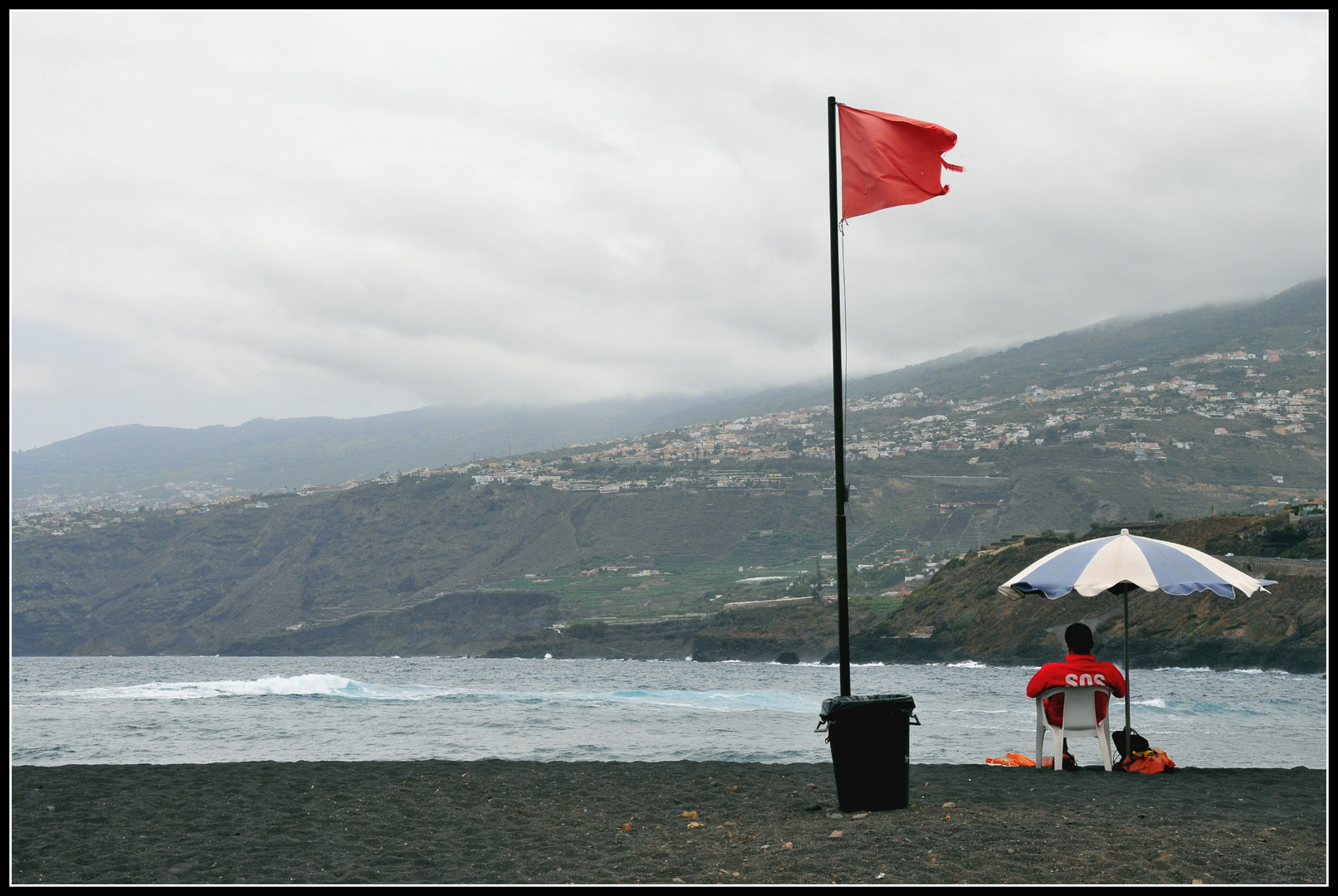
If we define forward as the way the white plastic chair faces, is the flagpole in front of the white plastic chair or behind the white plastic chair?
behind

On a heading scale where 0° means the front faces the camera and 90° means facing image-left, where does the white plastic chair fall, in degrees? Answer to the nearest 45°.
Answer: approximately 180°

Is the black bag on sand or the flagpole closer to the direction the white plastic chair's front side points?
the black bag on sand

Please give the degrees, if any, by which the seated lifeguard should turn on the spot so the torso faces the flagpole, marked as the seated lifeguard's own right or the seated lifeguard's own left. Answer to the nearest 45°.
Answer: approximately 135° to the seated lifeguard's own left

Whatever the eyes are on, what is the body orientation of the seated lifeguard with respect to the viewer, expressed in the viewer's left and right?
facing away from the viewer
